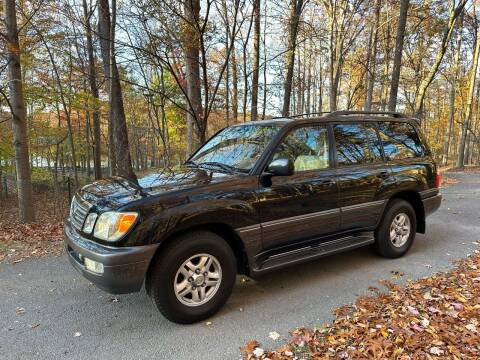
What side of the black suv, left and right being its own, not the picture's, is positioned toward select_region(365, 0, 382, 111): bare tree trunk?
back

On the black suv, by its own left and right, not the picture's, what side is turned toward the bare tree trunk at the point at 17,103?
right

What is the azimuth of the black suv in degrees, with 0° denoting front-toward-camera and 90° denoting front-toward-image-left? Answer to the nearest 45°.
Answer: approximately 45°

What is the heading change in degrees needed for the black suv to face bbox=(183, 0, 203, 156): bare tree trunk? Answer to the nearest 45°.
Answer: approximately 135° to its right

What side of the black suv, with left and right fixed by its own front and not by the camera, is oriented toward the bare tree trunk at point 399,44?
back
